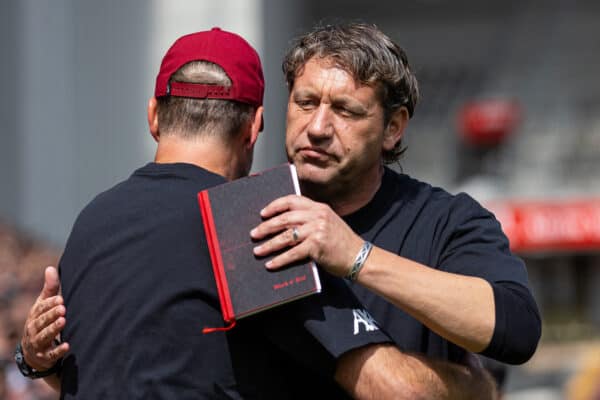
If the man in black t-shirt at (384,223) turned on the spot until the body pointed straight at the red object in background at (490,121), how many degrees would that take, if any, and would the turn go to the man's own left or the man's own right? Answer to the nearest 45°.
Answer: approximately 135° to the man's own right

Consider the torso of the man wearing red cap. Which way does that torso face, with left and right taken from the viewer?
facing away from the viewer and to the right of the viewer

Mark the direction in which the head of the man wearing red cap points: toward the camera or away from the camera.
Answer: away from the camera

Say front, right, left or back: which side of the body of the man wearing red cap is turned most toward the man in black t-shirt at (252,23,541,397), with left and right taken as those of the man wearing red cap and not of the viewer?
front

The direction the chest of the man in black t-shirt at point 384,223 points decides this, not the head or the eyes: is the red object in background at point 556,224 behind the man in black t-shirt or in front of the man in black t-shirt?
behind

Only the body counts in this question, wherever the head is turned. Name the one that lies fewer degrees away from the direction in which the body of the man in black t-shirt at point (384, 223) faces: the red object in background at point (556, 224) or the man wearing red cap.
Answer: the man wearing red cap

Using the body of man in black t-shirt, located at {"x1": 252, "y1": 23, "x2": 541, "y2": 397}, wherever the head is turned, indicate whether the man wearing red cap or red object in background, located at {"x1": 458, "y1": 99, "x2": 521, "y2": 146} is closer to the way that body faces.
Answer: the man wearing red cap

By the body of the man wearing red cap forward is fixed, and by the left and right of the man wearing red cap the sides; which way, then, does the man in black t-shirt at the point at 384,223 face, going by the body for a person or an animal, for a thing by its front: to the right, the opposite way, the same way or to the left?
the opposite way

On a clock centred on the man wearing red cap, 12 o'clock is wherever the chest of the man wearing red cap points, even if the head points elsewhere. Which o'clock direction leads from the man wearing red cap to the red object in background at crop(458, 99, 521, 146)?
The red object in background is roughly at 11 o'clock from the man wearing red cap.

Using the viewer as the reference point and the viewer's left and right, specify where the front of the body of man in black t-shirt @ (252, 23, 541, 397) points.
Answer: facing the viewer and to the left of the viewer
